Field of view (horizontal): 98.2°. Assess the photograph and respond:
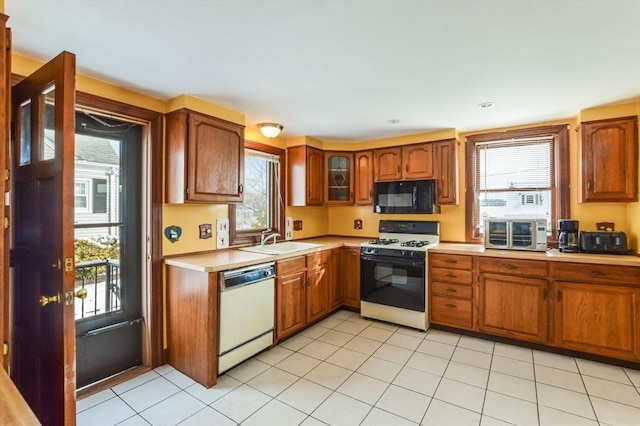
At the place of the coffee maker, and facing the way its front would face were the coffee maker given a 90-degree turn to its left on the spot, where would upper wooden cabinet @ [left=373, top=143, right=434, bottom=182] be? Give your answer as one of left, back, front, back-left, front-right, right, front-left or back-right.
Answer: back

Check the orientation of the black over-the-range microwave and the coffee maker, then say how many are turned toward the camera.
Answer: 2

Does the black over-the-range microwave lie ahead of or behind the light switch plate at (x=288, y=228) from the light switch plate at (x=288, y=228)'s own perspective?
ahead

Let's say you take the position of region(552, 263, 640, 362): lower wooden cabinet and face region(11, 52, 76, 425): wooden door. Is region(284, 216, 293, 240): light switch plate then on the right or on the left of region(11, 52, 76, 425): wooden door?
right

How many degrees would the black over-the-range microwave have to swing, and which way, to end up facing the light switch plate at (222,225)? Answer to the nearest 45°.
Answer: approximately 45° to its right

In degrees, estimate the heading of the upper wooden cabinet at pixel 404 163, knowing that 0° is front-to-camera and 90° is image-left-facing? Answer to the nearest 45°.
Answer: approximately 0°

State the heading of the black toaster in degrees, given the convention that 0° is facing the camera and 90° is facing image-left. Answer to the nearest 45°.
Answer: approximately 0°
